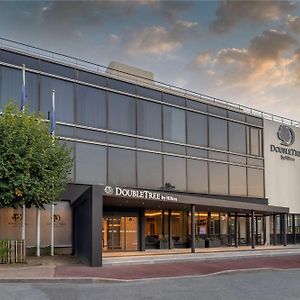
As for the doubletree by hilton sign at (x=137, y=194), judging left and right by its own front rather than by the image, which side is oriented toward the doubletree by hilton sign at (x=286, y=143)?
left

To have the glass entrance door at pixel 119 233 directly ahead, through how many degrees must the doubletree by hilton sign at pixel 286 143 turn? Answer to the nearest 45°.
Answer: approximately 90° to its right

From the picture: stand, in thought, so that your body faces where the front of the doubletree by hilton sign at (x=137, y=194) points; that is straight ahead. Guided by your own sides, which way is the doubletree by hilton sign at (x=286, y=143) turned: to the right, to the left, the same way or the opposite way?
the same way

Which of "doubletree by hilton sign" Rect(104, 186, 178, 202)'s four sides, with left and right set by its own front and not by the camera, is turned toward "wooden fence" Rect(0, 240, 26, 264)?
right

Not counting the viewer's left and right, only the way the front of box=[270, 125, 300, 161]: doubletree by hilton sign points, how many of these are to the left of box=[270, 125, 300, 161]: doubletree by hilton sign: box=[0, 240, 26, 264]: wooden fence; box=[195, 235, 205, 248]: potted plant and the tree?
0

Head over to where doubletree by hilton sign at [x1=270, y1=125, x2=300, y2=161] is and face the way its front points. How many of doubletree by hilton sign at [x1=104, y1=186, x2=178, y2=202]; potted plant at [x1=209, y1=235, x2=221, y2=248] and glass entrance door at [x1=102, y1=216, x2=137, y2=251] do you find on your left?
0

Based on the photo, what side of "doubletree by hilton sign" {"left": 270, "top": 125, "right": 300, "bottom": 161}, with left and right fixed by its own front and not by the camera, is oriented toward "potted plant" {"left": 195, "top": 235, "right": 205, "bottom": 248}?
right

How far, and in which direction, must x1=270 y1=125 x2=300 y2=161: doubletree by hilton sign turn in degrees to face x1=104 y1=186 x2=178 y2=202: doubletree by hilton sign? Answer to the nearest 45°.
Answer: approximately 45° to its right

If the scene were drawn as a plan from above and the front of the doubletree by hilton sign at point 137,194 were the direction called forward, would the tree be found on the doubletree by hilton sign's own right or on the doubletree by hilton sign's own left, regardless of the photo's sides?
on the doubletree by hilton sign's own right

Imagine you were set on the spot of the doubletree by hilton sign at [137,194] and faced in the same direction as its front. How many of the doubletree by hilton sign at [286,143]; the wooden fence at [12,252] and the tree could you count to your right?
2

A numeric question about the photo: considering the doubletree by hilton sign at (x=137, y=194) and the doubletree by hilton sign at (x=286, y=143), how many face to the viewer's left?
0

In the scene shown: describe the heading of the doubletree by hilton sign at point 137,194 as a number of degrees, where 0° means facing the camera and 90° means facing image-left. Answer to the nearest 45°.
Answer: approximately 315°

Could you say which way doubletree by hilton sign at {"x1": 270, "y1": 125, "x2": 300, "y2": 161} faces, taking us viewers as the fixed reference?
facing the viewer and to the right of the viewer
